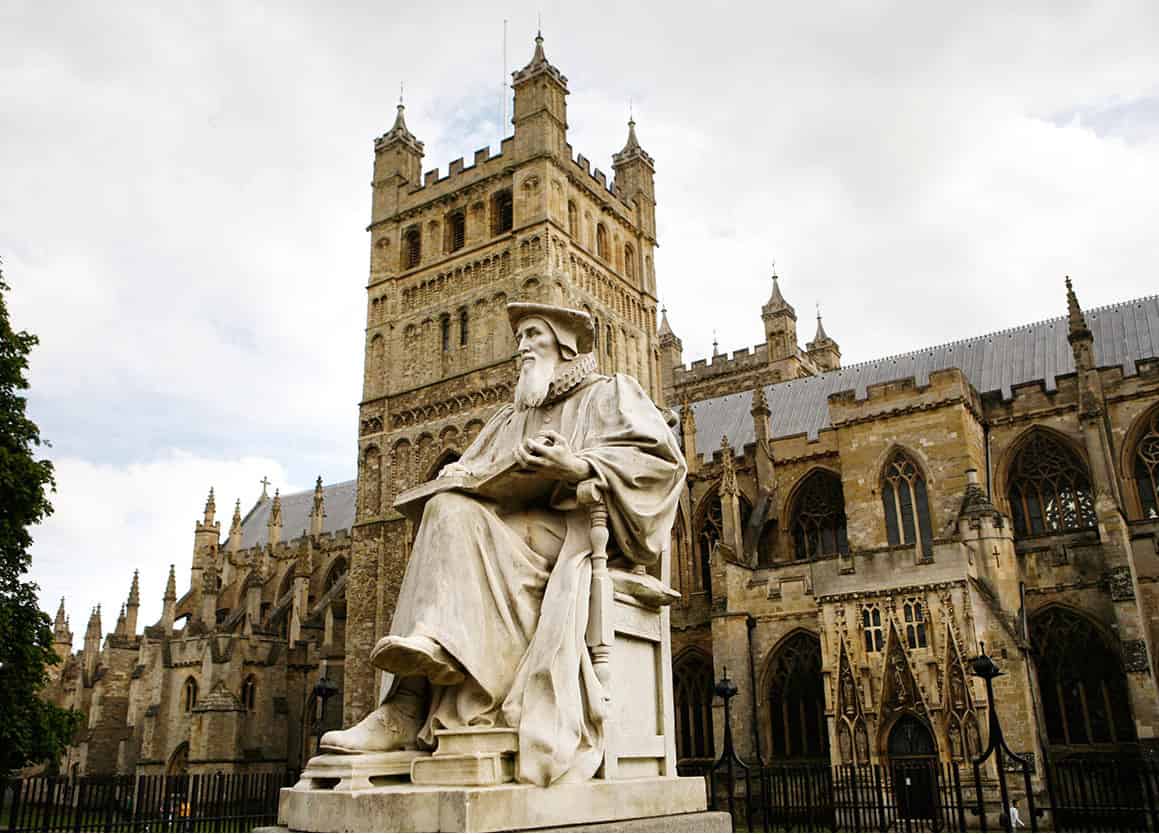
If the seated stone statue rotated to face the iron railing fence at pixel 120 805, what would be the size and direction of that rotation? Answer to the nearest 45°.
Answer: approximately 90° to its right

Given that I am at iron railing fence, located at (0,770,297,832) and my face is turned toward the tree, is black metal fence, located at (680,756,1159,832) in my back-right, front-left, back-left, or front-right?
back-right

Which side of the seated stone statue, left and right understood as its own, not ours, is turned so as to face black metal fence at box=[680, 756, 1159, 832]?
back

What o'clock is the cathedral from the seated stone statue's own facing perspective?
The cathedral is roughly at 5 o'clock from the seated stone statue.

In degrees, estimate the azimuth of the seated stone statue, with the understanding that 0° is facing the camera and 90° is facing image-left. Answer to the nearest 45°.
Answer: approximately 45°

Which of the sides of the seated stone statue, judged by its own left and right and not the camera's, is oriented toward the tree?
right
